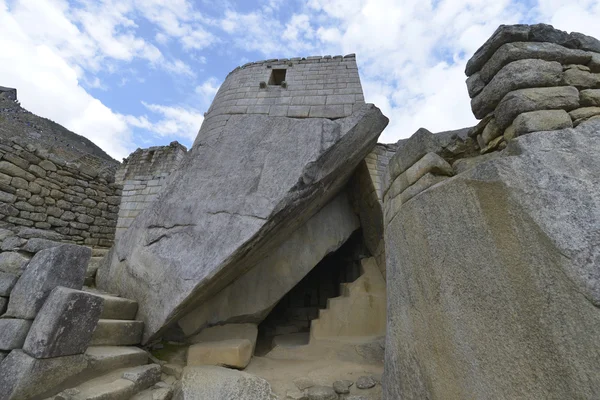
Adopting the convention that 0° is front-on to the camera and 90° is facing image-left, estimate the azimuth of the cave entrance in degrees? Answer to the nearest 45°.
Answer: approximately 0°

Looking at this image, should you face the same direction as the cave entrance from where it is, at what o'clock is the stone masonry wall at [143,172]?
The stone masonry wall is roughly at 3 o'clock from the cave entrance.

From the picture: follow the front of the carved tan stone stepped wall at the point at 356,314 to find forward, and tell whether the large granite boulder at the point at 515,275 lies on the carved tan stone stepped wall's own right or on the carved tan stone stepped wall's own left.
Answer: on the carved tan stone stepped wall's own left

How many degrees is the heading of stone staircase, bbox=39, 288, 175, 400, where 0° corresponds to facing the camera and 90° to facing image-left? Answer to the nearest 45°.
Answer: approximately 0°

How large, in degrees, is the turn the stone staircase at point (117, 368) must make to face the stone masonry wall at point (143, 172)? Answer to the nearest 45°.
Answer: approximately 180°
